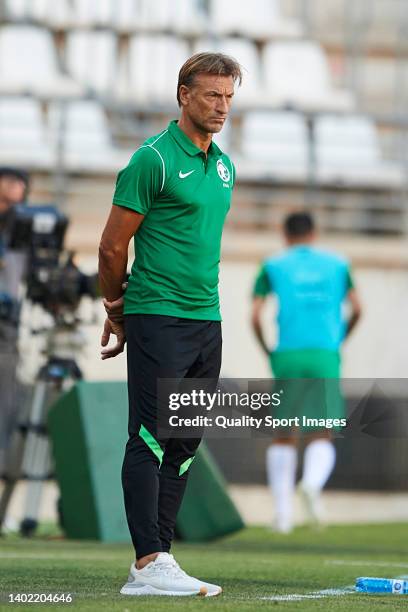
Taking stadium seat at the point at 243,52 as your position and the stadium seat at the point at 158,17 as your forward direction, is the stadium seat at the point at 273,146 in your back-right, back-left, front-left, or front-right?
back-left

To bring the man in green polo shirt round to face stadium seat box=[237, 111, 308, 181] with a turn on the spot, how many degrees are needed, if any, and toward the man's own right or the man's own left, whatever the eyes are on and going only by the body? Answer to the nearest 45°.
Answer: approximately 135° to the man's own left

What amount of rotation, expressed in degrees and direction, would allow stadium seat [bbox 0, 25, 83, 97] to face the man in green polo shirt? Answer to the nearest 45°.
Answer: approximately 45° to its right

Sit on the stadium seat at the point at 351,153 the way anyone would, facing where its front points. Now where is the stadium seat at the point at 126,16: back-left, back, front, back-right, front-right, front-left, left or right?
back

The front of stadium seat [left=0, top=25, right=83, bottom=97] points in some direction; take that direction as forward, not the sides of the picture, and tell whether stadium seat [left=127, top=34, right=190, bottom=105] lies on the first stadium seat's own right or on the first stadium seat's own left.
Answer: on the first stadium seat's own left

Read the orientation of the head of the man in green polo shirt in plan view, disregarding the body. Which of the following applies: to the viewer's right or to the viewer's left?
to the viewer's right

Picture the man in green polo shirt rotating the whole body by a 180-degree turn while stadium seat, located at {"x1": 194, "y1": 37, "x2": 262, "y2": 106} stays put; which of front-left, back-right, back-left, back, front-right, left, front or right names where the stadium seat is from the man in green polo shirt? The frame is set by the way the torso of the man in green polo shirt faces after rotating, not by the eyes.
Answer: front-right

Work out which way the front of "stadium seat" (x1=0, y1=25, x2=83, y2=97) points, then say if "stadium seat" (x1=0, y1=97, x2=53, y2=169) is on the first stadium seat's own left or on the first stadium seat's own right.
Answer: on the first stadium seat's own right

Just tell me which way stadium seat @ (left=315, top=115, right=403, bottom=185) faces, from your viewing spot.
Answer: facing the viewer and to the right of the viewer

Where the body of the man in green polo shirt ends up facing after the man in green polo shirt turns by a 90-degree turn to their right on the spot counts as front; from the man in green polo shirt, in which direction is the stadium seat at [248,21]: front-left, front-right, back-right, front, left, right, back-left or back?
back-right

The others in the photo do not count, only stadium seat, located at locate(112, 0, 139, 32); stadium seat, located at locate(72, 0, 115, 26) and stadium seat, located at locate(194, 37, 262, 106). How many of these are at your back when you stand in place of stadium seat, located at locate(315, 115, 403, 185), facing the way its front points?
3
